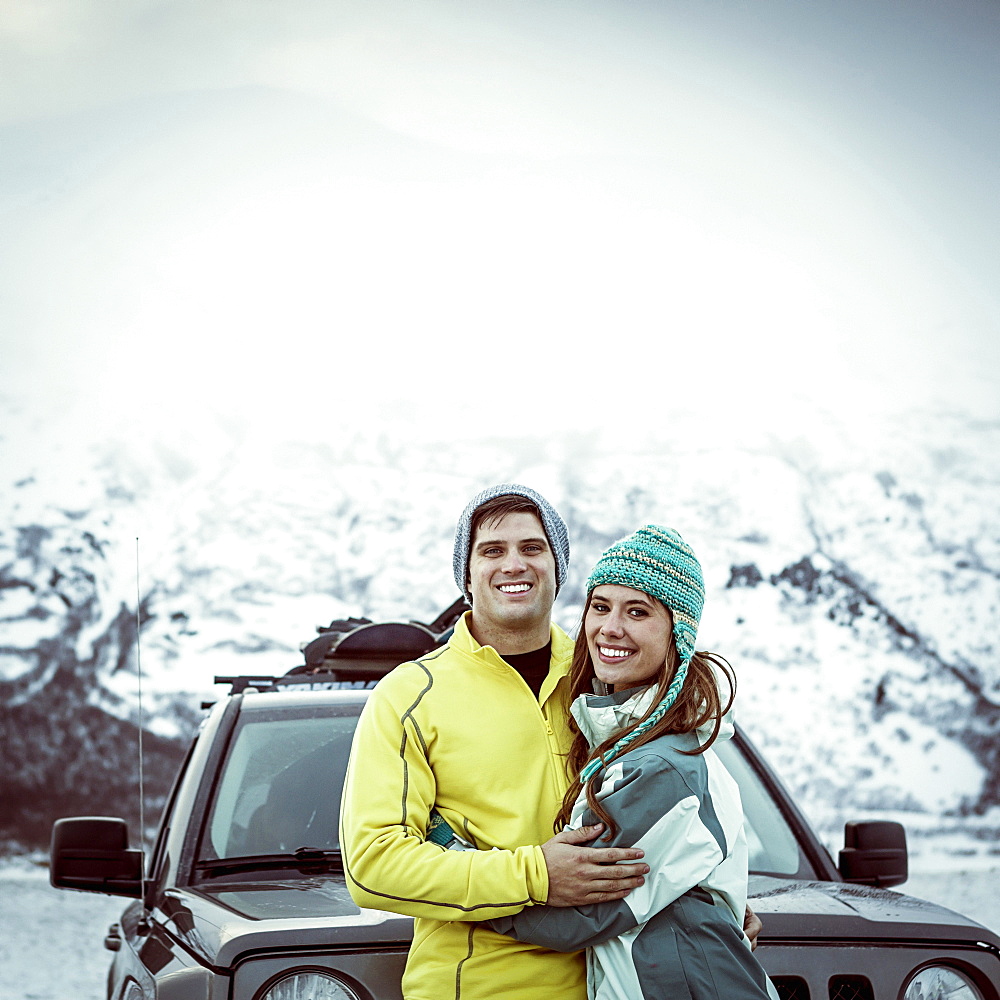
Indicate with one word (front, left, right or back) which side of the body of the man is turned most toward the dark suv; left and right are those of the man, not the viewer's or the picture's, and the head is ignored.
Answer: back

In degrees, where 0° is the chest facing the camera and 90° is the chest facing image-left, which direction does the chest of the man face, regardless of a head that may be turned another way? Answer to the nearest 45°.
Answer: approximately 315°

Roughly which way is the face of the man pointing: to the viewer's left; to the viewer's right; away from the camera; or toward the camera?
toward the camera
